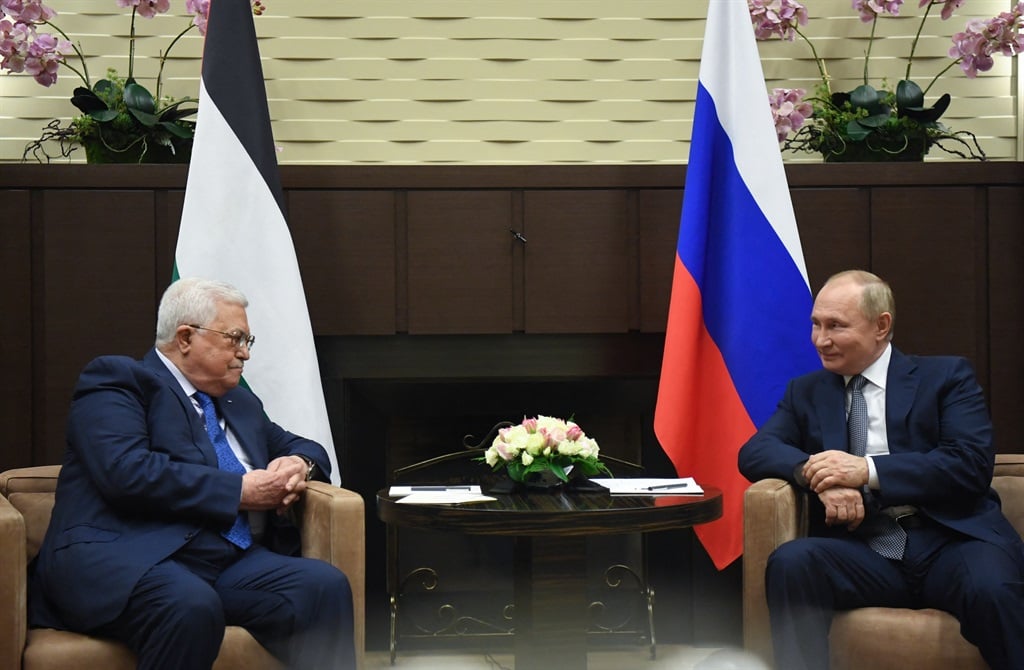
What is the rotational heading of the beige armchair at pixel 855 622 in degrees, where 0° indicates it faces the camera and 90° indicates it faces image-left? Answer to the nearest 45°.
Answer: approximately 0°

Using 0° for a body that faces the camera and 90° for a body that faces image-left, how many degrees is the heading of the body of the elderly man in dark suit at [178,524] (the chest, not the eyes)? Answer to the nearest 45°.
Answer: approximately 315°

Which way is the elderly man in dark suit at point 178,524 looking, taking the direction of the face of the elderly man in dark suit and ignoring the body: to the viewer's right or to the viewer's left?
to the viewer's right

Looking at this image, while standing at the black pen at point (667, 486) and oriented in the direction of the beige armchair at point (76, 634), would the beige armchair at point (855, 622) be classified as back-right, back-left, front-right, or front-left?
back-left

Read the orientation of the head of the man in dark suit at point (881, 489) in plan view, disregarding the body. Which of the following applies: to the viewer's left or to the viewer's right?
to the viewer's left

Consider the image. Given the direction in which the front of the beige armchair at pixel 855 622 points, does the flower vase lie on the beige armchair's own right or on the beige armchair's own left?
on the beige armchair's own right

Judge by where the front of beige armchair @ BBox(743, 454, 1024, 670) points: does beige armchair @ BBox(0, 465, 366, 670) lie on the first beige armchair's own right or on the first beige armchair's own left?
on the first beige armchair's own right

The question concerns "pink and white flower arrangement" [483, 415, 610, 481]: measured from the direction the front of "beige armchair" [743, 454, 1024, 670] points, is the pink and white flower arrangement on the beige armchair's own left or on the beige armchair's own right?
on the beige armchair's own right
